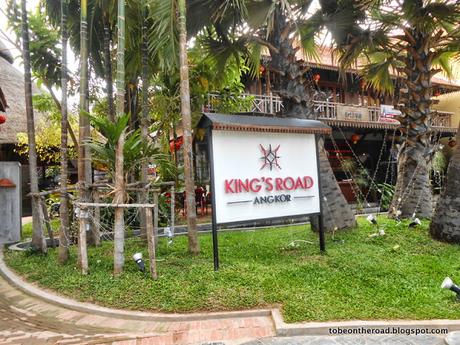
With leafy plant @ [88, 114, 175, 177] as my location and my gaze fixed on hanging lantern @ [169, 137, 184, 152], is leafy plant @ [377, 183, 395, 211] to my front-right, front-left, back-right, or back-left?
front-right

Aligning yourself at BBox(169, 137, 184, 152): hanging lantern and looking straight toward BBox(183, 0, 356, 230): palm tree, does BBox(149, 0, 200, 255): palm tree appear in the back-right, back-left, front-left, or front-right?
front-right

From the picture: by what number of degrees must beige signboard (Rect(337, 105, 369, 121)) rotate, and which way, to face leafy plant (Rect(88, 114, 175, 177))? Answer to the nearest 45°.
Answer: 0° — it already faces it

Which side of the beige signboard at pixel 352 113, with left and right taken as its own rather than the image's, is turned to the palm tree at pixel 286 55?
front

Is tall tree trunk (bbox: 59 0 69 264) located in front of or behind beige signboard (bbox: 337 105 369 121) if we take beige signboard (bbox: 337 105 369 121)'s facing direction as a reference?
in front

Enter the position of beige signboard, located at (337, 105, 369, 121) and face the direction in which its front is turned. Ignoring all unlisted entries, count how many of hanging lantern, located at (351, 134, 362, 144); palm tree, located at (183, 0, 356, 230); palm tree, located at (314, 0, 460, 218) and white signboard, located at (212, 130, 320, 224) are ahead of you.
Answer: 3

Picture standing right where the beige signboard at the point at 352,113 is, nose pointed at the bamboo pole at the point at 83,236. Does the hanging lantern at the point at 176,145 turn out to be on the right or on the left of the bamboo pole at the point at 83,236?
right

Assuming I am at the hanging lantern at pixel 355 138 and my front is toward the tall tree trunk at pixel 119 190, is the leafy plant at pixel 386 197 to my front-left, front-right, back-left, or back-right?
front-left

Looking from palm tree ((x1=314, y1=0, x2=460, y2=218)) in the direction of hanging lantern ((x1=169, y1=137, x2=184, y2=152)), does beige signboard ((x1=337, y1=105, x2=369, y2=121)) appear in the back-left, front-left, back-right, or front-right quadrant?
front-right

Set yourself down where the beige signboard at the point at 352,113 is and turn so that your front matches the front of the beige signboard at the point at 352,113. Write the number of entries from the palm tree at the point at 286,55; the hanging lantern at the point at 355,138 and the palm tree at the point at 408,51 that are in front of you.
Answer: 2

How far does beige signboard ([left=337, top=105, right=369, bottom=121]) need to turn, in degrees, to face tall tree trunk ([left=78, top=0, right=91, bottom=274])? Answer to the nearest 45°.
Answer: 0° — it already faces it

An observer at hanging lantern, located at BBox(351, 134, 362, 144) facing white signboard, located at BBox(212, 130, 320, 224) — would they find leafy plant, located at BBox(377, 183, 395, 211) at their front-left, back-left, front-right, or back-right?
front-left

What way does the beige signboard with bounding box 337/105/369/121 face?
toward the camera

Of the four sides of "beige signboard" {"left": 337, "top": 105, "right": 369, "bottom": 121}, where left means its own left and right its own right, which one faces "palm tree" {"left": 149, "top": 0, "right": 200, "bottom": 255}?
front
